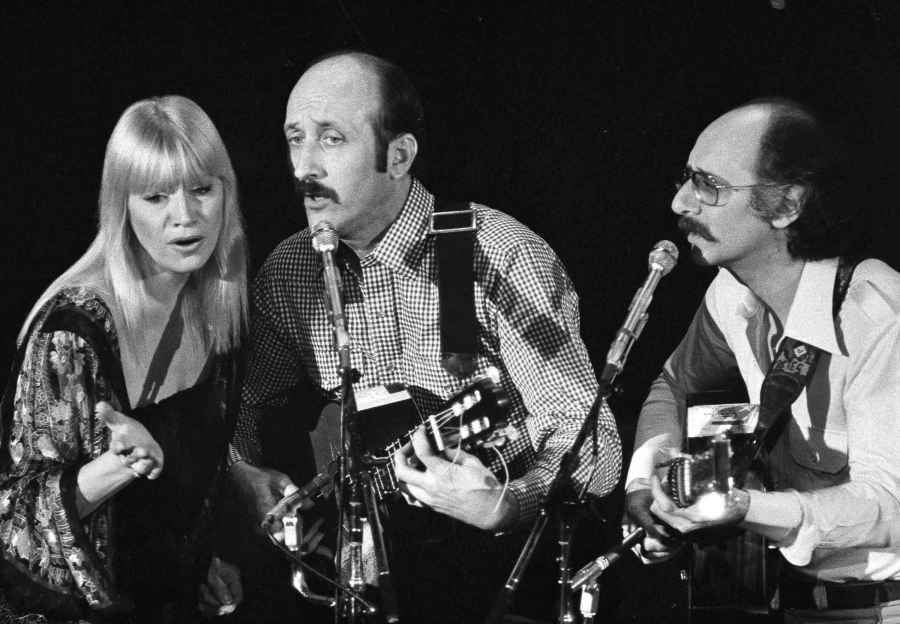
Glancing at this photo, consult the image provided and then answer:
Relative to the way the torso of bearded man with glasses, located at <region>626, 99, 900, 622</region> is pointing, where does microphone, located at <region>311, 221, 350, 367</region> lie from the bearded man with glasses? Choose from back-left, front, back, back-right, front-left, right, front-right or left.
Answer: front

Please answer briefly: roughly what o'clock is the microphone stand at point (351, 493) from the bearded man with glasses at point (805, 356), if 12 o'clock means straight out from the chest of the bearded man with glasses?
The microphone stand is roughly at 12 o'clock from the bearded man with glasses.

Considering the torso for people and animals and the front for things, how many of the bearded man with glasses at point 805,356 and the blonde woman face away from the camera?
0

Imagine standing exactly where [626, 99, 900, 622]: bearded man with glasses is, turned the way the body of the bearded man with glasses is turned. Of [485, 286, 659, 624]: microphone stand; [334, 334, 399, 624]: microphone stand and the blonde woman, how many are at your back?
0

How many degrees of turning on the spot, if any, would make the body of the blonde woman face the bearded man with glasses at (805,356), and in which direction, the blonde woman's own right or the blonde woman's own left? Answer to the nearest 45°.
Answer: approximately 45° to the blonde woman's own left

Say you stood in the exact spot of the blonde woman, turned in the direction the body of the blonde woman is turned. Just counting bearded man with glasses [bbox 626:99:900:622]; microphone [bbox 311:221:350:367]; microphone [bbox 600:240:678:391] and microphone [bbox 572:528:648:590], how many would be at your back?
0

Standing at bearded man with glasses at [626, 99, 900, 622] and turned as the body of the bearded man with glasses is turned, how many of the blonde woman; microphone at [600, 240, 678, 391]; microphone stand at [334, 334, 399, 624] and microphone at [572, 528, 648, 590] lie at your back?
0

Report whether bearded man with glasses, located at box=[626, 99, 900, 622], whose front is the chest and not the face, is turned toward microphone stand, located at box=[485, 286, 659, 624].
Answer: yes

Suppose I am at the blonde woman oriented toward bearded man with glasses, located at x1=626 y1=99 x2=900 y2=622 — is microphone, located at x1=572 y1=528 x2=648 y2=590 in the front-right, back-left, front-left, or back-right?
front-right

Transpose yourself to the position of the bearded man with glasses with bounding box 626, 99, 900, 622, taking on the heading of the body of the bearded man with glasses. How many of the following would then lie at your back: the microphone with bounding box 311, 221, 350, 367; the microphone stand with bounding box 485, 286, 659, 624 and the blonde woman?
0

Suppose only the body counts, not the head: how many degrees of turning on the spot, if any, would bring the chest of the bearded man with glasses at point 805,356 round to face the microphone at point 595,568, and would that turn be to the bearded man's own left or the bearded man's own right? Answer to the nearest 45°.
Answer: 0° — they already face it

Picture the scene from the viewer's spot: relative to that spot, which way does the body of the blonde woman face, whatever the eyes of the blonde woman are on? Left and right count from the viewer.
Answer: facing the viewer and to the right of the viewer

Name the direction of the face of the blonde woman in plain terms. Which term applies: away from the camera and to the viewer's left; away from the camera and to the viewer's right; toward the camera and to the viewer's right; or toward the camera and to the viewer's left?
toward the camera and to the viewer's right

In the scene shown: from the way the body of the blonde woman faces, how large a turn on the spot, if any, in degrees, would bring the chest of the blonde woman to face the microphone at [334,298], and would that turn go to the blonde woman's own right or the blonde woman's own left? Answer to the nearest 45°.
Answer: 0° — they already face it

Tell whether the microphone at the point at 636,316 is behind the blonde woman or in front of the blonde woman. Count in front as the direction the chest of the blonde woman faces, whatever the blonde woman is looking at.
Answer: in front

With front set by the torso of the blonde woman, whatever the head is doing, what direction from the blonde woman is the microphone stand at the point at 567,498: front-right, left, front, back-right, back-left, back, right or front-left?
front

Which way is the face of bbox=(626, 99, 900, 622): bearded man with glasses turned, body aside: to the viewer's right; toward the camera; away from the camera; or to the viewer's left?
to the viewer's left

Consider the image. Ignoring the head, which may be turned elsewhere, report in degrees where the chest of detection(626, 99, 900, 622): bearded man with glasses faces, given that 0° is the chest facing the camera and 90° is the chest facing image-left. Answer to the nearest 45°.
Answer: approximately 45°
